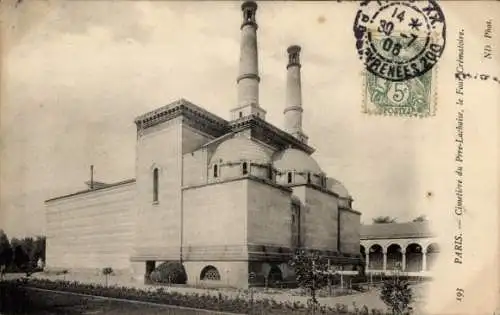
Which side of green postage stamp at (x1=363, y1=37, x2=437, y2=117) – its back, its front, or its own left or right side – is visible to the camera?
front
